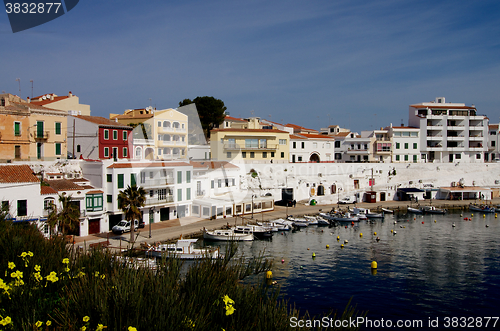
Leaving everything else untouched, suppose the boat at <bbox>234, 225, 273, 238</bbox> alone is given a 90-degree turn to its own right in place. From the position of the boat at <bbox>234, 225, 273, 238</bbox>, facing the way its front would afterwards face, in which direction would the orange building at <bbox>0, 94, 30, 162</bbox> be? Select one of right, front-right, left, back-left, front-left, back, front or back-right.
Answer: right

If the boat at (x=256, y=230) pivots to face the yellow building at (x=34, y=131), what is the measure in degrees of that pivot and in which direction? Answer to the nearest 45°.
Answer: approximately 180°

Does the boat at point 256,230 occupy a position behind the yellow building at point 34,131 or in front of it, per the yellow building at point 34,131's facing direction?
in front

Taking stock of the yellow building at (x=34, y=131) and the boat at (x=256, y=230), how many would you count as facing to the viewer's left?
0

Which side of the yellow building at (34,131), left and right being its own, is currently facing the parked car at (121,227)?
front

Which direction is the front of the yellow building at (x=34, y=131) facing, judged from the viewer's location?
facing the viewer and to the right of the viewer

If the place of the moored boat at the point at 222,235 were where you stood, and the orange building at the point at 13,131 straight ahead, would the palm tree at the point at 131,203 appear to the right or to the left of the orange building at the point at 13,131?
left

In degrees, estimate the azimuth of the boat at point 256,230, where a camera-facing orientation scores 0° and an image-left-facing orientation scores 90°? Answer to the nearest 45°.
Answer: approximately 270°

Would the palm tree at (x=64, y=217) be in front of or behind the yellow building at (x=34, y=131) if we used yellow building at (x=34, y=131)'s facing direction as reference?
in front

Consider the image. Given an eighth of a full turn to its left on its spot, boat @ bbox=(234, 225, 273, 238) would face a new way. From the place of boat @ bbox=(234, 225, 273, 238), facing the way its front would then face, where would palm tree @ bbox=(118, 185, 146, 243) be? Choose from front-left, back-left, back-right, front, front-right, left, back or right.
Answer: back

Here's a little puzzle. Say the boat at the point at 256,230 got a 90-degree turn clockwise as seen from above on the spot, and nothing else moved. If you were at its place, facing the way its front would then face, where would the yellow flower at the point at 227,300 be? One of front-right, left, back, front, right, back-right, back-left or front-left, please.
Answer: front
